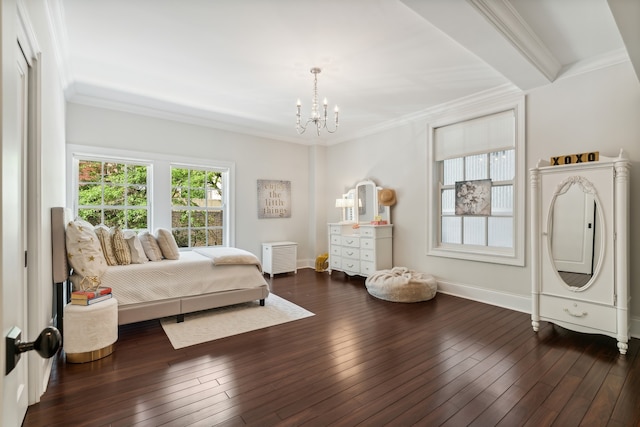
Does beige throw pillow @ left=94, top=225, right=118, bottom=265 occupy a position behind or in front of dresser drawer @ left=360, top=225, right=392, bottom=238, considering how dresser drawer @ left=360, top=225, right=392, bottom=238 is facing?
in front

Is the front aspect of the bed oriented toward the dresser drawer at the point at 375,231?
yes

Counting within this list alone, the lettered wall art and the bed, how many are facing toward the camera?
1

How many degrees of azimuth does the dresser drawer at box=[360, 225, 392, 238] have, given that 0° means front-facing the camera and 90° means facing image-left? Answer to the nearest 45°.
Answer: approximately 45°

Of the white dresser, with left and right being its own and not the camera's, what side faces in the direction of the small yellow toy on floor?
right

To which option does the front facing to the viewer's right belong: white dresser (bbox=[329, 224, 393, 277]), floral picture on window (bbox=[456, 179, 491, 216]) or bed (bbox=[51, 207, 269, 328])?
the bed

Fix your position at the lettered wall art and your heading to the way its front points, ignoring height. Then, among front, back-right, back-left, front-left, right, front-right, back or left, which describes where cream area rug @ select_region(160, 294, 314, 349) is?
front

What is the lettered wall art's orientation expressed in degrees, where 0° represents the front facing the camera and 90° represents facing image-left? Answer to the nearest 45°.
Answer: approximately 0°

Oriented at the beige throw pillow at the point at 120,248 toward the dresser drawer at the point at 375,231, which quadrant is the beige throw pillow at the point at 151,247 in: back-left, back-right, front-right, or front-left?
front-left

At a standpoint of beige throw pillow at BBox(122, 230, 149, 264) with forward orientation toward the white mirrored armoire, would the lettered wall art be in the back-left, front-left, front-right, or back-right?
front-left

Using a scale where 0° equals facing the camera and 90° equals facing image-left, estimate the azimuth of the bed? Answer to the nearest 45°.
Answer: approximately 270°

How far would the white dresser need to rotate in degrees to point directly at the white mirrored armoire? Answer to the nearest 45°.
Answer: approximately 90° to its left

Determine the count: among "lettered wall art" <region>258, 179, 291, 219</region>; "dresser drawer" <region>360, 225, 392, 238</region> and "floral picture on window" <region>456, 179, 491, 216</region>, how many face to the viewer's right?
0
